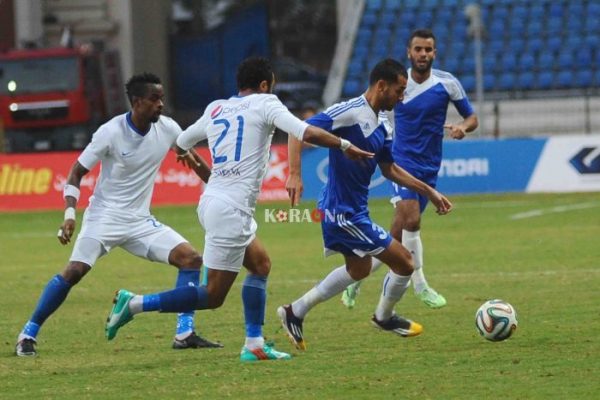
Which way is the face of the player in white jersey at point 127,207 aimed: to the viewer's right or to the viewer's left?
to the viewer's right

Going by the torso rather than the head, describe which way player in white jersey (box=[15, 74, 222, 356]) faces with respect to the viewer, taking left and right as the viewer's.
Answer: facing the viewer and to the right of the viewer

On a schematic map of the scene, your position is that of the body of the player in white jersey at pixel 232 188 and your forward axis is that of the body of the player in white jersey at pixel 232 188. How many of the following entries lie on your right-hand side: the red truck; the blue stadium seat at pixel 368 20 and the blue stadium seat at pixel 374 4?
0

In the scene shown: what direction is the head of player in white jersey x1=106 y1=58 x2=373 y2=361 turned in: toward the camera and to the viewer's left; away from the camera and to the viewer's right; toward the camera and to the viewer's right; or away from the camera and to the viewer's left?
away from the camera and to the viewer's right

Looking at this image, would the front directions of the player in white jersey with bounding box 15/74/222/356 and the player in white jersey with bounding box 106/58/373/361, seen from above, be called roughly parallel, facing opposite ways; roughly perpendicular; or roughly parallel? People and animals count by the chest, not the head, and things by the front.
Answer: roughly perpendicular

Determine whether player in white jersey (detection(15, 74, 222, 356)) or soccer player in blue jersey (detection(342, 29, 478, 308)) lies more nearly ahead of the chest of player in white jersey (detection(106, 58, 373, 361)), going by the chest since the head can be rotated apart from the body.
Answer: the soccer player in blue jersey

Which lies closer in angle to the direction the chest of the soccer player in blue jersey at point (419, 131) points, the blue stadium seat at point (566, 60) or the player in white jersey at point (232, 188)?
the player in white jersey

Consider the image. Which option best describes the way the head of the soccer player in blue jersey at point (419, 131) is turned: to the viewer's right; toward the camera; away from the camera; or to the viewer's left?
toward the camera

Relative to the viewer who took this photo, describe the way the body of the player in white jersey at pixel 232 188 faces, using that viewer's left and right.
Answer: facing away from the viewer and to the right of the viewer

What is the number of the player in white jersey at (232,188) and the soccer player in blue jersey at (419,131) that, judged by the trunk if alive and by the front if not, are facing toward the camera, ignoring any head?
1

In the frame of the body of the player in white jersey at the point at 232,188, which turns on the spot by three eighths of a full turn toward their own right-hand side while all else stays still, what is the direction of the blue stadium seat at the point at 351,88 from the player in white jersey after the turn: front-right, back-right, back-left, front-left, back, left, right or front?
back

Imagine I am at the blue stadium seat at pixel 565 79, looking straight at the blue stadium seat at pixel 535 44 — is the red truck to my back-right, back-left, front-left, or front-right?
front-left

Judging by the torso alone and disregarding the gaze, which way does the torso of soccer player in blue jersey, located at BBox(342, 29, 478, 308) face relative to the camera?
toward the camera

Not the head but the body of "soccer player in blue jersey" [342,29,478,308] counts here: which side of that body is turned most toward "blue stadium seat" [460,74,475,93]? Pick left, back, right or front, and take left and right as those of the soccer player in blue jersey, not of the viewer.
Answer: back

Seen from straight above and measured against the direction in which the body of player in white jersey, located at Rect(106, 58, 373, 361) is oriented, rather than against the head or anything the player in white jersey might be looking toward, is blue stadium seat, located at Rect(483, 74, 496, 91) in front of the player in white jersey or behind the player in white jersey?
in front

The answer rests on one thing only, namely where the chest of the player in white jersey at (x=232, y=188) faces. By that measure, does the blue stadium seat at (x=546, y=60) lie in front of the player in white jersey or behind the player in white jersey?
in front

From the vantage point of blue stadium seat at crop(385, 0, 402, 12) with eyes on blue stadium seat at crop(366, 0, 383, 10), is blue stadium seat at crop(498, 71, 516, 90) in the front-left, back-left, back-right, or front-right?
back-left
